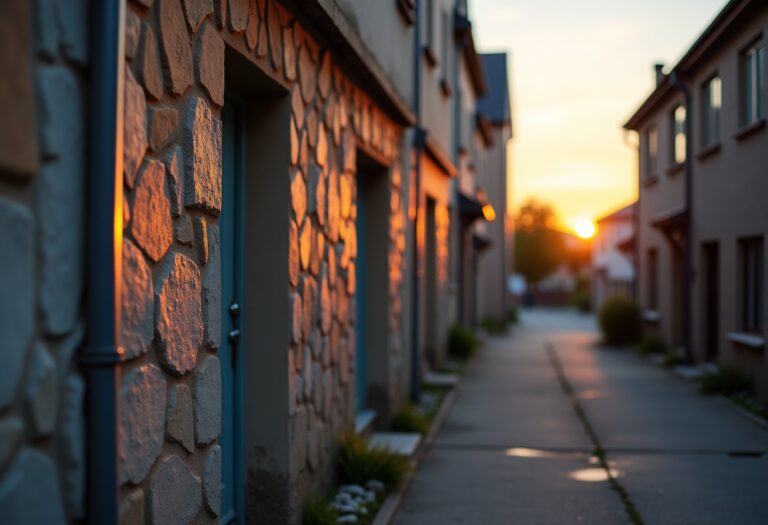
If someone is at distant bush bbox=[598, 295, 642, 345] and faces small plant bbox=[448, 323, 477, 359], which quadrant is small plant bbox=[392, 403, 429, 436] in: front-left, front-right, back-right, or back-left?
front-left

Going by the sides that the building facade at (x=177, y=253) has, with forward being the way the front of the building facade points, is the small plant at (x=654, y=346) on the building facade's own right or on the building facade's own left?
on the building facade's own left

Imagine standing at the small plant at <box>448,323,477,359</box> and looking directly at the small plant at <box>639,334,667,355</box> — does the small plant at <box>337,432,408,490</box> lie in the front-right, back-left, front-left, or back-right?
back-right

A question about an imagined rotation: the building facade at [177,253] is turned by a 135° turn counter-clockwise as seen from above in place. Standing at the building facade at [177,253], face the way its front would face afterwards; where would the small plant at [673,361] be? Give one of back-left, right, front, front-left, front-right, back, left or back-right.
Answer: front-right

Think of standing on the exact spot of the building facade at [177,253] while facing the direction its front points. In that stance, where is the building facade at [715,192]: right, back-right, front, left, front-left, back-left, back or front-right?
left

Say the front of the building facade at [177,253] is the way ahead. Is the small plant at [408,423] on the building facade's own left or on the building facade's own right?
on the building facade's own left

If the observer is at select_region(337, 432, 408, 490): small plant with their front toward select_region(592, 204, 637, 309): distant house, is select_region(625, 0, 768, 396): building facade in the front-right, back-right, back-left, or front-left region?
front-right

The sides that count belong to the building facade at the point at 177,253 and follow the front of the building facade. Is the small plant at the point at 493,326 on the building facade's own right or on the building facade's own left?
on the building facade's own left

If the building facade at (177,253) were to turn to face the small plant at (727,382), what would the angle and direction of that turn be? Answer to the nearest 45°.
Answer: approximately 90° to its left

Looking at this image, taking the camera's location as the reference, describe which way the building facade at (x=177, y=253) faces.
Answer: facing the viewer and to the right of the viewer
